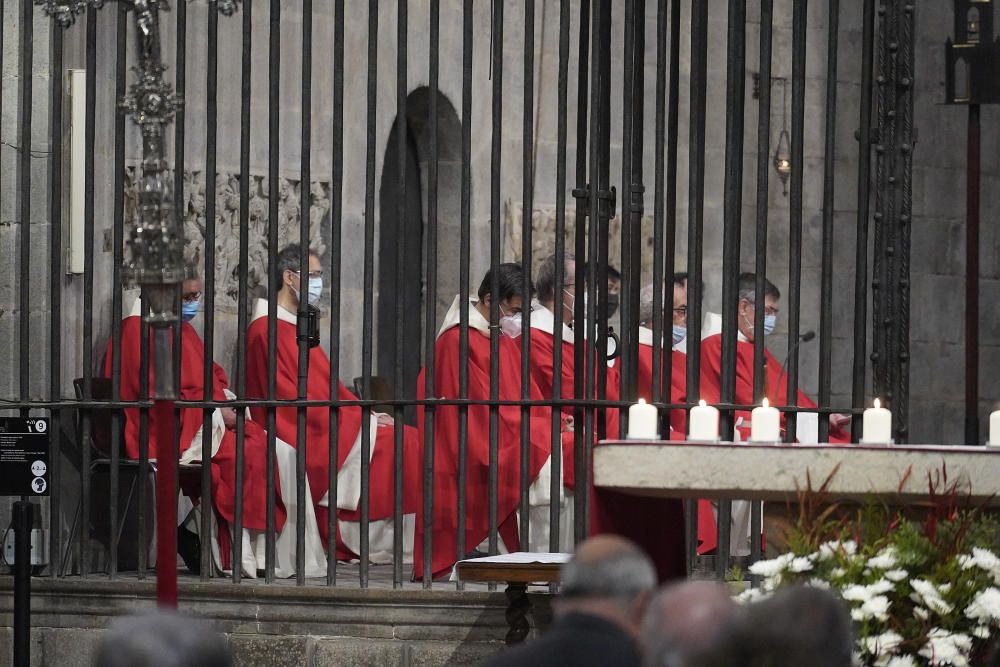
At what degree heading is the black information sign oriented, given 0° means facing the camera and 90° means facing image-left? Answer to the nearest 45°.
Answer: approximately 0°

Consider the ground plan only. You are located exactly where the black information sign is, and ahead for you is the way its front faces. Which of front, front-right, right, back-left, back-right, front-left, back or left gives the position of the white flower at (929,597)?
front-left

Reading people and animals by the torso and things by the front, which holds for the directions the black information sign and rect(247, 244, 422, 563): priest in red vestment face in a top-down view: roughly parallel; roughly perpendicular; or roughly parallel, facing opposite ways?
roughly perpendicular

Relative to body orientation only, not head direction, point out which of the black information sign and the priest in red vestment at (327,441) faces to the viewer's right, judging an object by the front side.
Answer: the priest in red vestment

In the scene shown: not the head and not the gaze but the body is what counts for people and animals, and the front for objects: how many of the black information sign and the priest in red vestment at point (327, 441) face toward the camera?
1

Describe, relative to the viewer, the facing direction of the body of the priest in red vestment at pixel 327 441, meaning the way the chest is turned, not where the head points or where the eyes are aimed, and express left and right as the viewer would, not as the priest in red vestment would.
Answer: facing to the right of the viewer

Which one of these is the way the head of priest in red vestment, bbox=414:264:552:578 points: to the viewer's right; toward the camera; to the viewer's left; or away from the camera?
to the viewer's right

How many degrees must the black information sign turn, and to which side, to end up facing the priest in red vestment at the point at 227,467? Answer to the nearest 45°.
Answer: approximately 135° to its left
